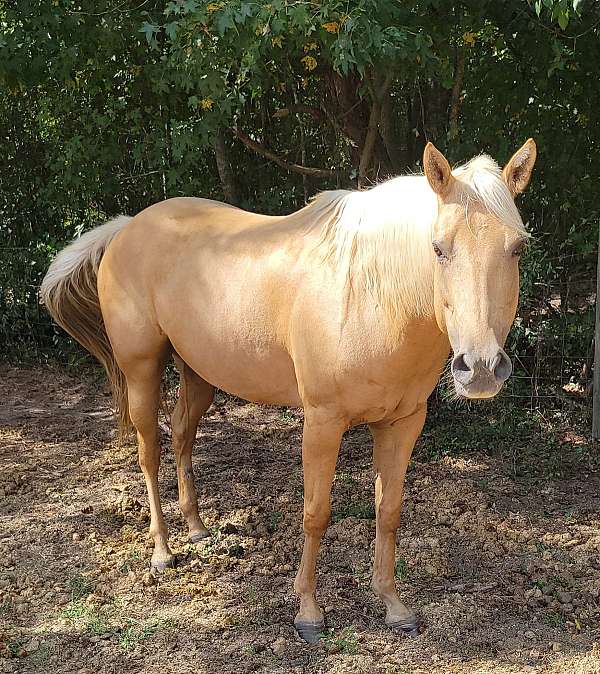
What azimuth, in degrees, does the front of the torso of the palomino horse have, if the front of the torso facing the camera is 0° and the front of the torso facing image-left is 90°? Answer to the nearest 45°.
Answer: approximately 315°

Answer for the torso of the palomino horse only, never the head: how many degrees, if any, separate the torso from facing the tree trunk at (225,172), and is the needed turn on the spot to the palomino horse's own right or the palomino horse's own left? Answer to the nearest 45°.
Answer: approximately 135° to the palomino horse's own left

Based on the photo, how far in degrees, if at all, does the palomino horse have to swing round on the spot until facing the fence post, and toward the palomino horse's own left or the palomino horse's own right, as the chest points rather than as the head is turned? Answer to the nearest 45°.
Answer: approximately 90° to the palomino horse's own left
